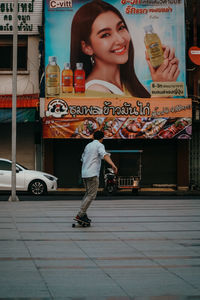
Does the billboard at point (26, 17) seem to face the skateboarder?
yes

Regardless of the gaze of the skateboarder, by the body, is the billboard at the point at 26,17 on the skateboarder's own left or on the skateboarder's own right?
on the skateboarder's own left

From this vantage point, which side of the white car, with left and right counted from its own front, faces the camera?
right

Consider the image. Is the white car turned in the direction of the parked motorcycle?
yes

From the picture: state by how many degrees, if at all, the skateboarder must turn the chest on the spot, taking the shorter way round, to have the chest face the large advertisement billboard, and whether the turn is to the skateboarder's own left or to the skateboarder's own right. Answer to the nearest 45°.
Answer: approximately 45° to the skateboarder's own left

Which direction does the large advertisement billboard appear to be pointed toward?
toward the camera

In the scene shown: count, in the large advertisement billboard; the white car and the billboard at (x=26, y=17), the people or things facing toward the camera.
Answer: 2

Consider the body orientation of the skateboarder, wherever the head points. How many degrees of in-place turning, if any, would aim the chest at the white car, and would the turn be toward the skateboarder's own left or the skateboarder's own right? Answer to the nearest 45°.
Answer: approximately 45° to the skateboarder's own left

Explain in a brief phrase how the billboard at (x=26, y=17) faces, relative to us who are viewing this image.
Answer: facing the viewer
